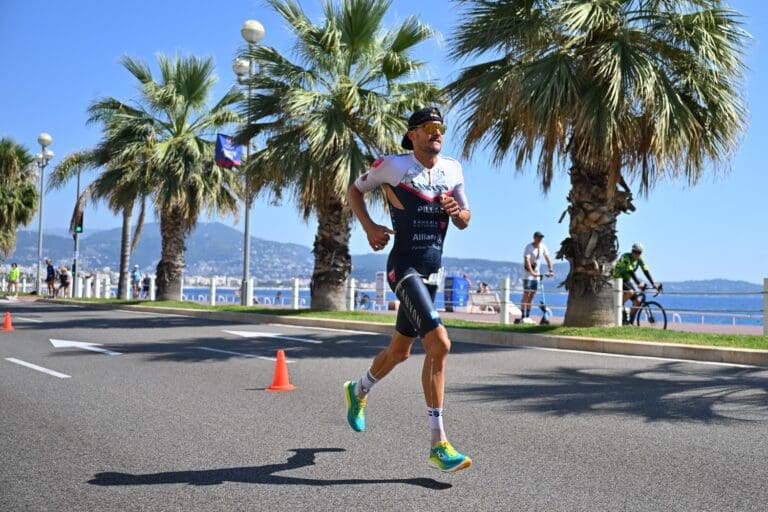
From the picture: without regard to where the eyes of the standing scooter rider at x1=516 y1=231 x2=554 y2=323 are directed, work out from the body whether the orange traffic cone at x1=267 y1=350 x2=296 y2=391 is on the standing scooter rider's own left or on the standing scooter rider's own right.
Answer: on the standing scooter rider's own right

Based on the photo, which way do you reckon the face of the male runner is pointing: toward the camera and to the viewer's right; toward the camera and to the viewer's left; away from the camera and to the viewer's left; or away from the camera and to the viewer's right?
toward the camera and to the viewer's right

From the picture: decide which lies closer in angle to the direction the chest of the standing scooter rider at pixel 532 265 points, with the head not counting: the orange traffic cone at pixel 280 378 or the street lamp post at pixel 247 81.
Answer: the orange traffic cone

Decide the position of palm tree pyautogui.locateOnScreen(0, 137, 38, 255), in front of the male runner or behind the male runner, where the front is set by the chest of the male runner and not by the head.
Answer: behind

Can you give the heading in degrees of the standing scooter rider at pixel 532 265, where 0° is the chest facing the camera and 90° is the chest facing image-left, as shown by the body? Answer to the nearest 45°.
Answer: approximately 315°

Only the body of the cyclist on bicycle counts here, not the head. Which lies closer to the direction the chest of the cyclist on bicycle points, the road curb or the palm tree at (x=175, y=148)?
the road curb

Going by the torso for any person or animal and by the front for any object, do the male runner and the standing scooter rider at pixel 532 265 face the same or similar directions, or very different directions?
same or similar directions

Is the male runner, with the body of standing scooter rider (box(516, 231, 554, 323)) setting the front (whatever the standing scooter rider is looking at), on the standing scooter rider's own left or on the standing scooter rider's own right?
on the standing scooter rider's own right

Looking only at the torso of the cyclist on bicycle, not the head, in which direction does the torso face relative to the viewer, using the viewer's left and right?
facing the viewer and to the right of the viewer
